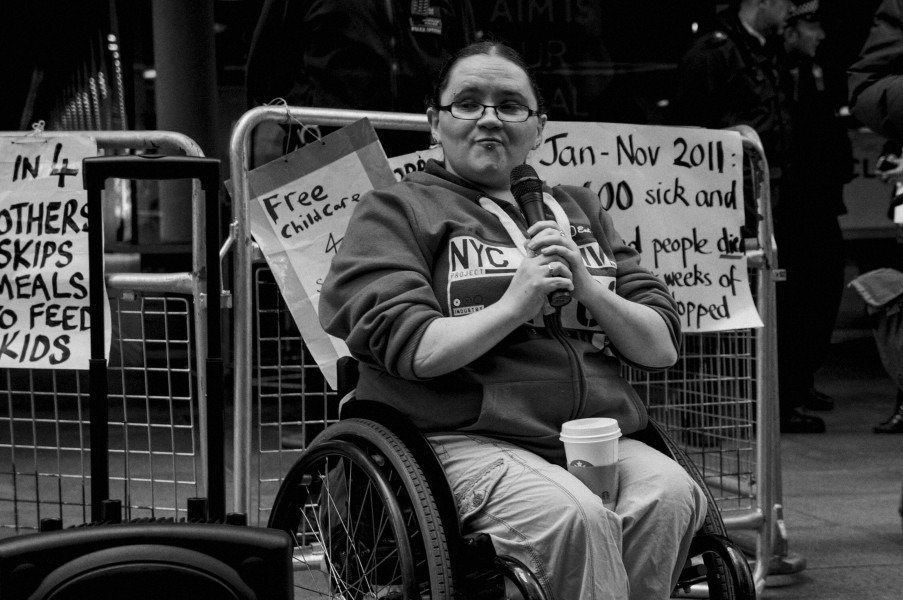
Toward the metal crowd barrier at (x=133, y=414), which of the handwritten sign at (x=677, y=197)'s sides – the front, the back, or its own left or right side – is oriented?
right

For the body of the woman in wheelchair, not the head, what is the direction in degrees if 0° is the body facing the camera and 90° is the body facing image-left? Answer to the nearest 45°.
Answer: approximately 315°

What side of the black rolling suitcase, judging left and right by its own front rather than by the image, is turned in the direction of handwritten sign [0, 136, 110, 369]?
back

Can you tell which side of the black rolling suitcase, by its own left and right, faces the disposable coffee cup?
left

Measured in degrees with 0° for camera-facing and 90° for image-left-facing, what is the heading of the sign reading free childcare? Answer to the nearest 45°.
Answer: approximately 0°
